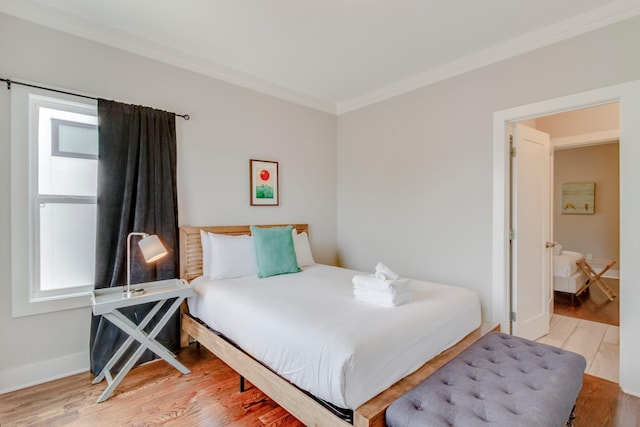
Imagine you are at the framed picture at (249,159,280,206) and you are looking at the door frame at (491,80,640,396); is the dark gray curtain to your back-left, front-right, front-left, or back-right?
back-right

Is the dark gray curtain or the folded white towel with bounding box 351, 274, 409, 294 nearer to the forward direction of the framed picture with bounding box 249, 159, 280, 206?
the folded white towel

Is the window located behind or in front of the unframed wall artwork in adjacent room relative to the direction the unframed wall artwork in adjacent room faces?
in front

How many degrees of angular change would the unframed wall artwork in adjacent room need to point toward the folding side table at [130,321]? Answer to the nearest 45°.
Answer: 0° — it already faces it

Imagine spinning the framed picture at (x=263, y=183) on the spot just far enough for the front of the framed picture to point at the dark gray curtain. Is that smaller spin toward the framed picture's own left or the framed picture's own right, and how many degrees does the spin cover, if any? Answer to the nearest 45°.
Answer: approximately 90° to the framed picture's own right

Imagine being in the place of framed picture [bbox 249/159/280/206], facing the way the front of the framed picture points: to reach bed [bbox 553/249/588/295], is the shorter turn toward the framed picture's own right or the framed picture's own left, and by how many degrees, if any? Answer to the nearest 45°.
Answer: approximately 45° to the framed picture's own left

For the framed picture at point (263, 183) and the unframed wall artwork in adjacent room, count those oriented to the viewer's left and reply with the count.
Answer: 0

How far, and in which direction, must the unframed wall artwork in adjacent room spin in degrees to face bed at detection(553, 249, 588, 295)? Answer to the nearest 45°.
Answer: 0° — it already faces it

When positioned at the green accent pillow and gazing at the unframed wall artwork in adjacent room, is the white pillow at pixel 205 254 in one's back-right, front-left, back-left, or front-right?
back-left

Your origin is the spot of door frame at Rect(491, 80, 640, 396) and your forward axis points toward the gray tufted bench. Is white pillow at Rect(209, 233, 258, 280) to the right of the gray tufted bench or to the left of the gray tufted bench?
right

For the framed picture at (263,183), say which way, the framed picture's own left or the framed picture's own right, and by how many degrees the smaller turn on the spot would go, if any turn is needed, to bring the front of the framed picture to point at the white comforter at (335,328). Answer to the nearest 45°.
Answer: approximately 45° to the framed picture's own right

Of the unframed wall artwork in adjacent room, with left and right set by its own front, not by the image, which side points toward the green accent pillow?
front

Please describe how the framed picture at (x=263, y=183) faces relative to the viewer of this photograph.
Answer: facing the viewer and to the right of the viewer

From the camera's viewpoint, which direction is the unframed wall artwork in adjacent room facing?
toward the camera

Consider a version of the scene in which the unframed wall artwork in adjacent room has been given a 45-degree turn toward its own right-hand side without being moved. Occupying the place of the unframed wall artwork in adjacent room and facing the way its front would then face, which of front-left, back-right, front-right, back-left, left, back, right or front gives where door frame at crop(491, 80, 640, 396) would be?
front-left

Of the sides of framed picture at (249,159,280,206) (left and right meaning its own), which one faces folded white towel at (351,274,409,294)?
front
